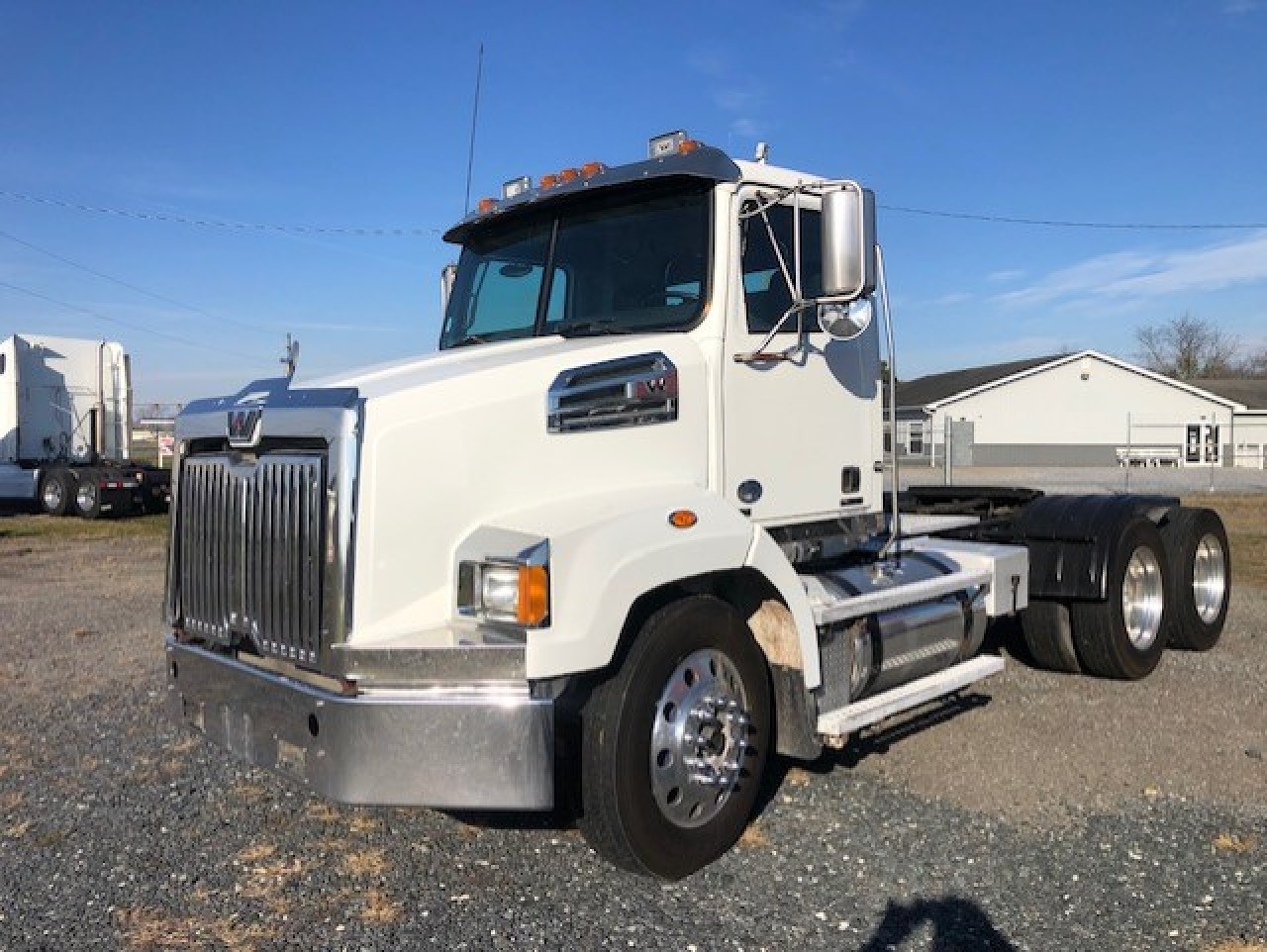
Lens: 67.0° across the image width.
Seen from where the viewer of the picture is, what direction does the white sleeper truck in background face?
facing away from the viewer and to the left of the viewer

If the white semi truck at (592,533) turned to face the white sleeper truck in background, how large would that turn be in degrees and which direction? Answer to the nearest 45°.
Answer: approximately 90° to its right

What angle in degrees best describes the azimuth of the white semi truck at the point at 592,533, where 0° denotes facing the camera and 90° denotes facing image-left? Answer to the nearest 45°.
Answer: approximately 45°

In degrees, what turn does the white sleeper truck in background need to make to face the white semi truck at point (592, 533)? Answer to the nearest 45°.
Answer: approximately 135° to its left

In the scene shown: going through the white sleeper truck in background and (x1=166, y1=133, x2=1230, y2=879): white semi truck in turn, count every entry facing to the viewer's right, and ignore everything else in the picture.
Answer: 0

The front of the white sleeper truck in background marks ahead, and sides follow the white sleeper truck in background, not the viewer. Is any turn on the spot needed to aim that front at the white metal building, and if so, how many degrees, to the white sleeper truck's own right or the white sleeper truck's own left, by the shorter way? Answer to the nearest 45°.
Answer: approximately 135° to the white sleeper truck's own right
